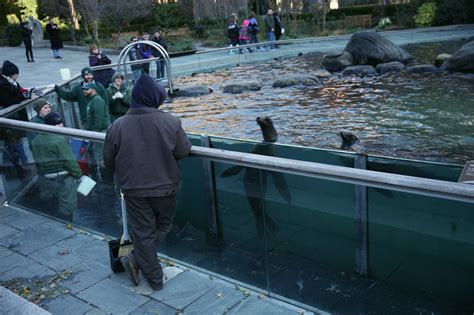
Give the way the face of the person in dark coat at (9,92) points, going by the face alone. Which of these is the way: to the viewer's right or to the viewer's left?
to the viewer's right

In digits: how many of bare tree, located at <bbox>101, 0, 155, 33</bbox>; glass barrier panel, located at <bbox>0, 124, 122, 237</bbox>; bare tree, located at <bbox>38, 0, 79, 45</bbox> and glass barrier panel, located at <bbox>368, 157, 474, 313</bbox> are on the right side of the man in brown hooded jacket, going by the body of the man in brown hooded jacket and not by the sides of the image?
1

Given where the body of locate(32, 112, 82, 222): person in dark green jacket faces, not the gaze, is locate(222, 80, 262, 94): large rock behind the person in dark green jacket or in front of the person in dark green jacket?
in front

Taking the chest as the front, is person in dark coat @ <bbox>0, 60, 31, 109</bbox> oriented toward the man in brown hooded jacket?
no

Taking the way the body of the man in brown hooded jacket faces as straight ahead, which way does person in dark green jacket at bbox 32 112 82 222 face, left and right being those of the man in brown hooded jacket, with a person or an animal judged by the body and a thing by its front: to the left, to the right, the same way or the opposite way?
the same way

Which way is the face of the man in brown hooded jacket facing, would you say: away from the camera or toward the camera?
away from the camera

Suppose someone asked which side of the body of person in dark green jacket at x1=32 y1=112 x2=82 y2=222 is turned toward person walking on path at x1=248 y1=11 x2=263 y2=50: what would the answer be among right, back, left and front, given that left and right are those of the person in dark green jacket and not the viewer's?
front

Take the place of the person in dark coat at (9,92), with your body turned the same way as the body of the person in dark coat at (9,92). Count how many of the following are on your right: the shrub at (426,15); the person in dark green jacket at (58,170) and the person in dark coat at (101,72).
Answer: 1

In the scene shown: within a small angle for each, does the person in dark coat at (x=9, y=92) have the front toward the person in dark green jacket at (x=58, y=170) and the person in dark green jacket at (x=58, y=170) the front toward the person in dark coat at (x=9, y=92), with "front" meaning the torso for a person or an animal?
no

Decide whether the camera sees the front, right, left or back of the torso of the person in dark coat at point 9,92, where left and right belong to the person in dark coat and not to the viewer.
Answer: right

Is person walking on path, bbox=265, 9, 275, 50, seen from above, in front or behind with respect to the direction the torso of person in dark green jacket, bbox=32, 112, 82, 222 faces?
in front
